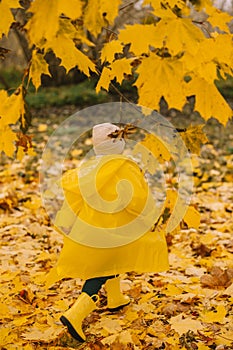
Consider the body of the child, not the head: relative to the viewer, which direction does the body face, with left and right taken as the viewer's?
facing away from the viewer and to the right of the viewer

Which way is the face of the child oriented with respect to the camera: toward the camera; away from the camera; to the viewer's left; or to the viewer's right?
away from the camera
